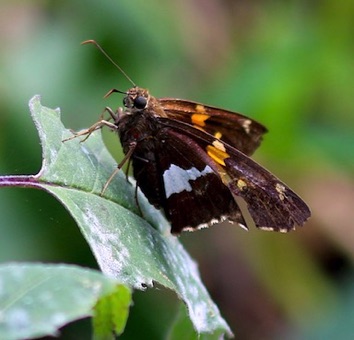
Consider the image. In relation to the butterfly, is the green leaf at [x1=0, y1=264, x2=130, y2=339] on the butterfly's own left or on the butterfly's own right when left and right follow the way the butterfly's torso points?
on the butterfly's own left

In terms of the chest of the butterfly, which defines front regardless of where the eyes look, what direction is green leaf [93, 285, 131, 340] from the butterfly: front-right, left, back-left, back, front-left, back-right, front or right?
left

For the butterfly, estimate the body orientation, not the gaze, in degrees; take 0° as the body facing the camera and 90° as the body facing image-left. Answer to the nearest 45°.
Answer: approximately 90°

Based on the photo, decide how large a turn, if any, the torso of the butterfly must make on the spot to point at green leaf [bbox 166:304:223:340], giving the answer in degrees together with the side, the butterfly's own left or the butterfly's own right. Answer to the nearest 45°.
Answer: approximately 90° to the butterfly's own left
